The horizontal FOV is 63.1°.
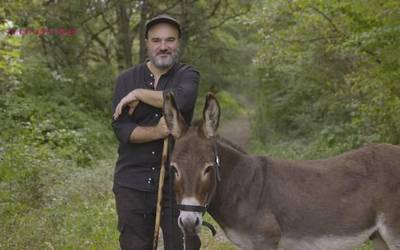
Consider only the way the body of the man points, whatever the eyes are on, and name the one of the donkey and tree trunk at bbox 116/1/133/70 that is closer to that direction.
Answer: the donkey

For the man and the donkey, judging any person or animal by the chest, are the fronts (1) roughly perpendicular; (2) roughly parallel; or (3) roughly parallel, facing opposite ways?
roughly perpendicular

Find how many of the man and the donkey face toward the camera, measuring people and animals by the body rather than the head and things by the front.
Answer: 1

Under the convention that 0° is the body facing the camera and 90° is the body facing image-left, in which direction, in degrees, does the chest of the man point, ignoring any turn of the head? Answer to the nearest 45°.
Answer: approximately 0°

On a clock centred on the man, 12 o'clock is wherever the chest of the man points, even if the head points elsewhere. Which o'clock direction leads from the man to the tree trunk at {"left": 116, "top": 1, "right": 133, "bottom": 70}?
The tree trunk is roughly at 6 o'clock from the man.

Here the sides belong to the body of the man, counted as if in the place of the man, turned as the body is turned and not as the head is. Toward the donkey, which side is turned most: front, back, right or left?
left

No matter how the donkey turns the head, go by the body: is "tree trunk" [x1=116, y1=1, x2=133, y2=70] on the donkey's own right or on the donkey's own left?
on the donkey's own right

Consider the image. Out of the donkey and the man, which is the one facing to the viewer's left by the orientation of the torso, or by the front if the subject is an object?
the donkey

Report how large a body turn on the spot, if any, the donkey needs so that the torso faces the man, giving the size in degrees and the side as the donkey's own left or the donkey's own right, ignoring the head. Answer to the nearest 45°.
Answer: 0° — it already faces them

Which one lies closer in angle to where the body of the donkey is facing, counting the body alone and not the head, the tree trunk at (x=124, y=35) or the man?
the man

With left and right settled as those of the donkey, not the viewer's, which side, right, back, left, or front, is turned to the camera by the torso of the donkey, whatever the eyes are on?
left
